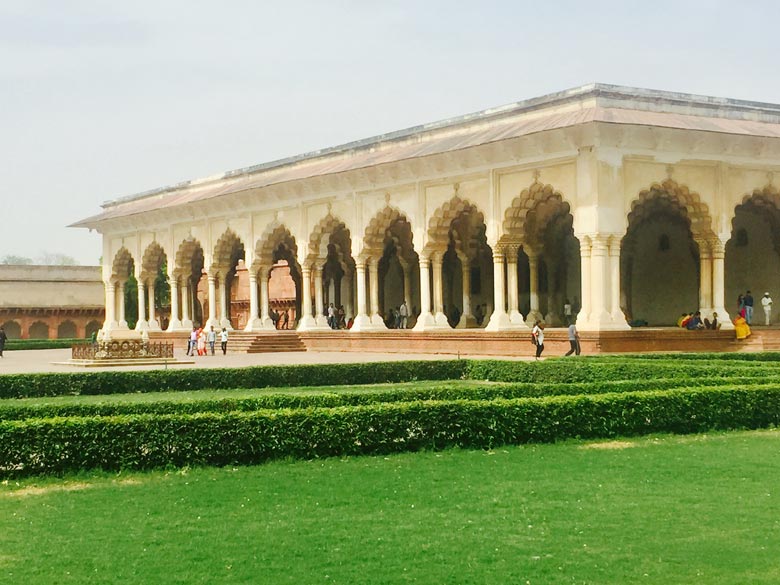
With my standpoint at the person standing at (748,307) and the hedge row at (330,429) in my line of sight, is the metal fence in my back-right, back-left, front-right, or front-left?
front-right

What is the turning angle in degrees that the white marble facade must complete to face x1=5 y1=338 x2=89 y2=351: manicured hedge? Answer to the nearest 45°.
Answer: approximately 90° to its right

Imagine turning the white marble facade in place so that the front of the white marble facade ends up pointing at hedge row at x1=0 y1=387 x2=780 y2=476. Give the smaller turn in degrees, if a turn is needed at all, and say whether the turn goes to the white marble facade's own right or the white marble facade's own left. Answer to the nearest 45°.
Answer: approximately 45° to the white marble facade's own left

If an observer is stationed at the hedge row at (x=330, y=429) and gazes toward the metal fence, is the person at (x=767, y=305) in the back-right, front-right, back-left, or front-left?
front-right

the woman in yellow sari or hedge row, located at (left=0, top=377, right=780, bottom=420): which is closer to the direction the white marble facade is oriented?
the hedge row

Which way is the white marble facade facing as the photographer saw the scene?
facing the viewer and to the left of the viewer

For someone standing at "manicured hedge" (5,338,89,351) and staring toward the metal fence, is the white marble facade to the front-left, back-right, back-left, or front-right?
front-left

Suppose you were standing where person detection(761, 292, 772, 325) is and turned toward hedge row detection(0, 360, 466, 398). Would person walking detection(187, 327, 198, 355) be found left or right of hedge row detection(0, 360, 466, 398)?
right

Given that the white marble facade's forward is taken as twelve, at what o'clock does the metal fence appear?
The metal fence is roughly at 1 o'clock from the white marble facade.
